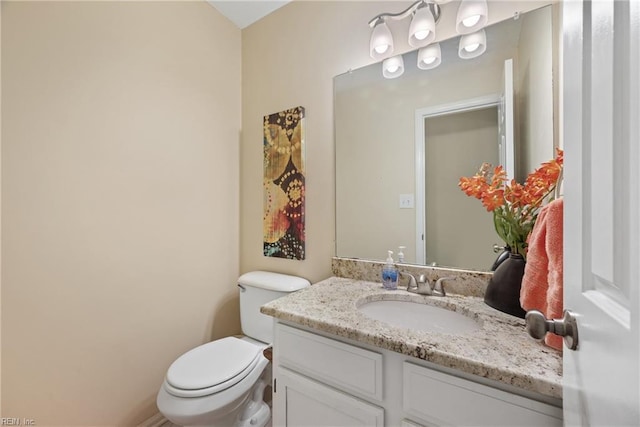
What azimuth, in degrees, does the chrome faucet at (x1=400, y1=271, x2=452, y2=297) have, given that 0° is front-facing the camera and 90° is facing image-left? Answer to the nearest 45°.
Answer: approximately 45°

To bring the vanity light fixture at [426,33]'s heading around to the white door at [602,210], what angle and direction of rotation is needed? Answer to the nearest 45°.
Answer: approximately 45° to its left

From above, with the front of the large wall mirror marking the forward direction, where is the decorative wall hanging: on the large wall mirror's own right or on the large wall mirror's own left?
on the large wall mirror's own right
